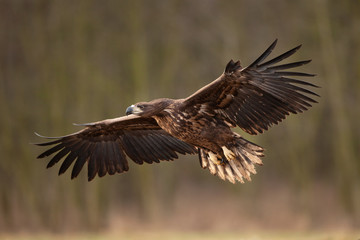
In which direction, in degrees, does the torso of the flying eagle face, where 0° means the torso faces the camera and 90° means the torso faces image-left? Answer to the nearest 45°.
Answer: approximately 45°
